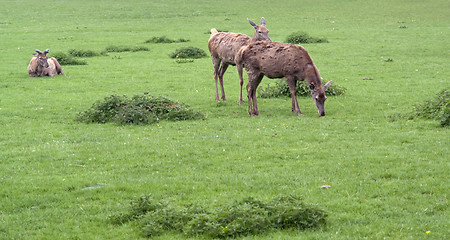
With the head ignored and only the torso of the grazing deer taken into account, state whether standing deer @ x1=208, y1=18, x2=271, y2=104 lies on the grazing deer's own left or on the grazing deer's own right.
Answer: on the grazing deer's own left

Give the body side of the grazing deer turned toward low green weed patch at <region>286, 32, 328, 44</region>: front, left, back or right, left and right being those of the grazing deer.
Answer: left

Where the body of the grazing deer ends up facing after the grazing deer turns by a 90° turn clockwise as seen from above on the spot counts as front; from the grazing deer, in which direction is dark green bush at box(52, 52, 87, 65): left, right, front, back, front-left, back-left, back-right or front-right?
back-right

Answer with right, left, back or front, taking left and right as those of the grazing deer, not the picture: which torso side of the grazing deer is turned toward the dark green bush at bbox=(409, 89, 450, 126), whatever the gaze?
front

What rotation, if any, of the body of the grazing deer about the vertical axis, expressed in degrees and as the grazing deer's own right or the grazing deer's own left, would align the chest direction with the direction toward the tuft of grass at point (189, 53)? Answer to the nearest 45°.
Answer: approximately 90° to the grazing deer's own left

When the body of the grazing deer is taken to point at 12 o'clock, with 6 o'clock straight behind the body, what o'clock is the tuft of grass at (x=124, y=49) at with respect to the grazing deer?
The tuft of grass is roughly at 8 o'clock from the grazing deer.

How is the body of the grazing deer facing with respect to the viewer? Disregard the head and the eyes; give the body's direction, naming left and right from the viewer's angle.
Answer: facing to the right of the viewer

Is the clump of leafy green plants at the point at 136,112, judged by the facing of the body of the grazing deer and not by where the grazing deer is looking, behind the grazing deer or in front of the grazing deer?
behind

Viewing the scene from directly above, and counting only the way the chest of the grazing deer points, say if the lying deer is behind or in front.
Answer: behind

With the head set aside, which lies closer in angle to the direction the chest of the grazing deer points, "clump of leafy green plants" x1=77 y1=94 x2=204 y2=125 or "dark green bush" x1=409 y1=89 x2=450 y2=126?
the dark green bush

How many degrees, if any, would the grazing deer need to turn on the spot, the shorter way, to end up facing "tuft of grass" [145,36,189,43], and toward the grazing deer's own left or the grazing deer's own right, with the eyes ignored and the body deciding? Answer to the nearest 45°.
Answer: approximately 90° to the grazing deer's own left

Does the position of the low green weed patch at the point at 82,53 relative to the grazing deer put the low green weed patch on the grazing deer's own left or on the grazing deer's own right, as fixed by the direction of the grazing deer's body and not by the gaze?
on the grazing deer's own left

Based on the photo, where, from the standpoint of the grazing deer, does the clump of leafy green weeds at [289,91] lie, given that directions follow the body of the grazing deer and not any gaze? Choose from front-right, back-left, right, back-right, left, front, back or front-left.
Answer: left

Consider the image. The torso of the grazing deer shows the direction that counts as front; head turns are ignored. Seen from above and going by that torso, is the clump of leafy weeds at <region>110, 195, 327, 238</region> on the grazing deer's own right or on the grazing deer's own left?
on the grazing deer's own right

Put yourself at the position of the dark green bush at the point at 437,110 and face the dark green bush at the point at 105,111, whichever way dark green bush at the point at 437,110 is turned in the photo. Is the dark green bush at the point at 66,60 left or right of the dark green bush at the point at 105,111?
right

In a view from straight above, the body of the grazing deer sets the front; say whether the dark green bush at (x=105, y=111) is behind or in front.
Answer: behind
